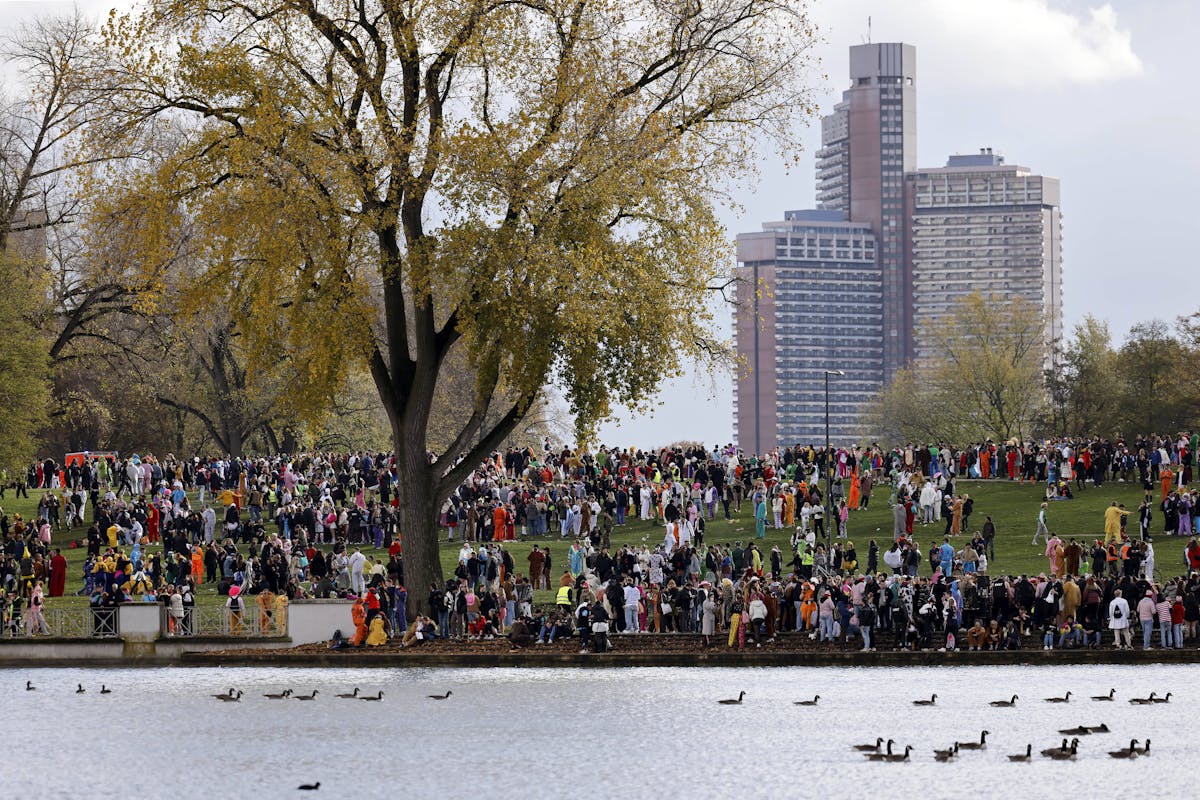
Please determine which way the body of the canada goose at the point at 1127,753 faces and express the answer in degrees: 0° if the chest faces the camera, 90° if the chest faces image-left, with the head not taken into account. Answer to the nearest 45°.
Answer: approximately 270°

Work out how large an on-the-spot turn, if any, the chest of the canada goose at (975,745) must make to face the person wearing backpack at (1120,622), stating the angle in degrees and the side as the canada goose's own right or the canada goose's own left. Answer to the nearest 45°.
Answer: approximately 90° to the canada goose's own left

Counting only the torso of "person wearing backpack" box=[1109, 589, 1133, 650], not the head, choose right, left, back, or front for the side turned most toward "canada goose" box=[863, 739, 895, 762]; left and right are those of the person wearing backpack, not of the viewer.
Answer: back

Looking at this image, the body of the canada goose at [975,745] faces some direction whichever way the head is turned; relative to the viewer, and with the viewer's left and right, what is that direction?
facing to the right of the viewer

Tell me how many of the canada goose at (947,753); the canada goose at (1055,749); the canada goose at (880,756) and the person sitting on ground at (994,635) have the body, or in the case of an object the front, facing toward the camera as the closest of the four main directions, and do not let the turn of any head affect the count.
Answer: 1

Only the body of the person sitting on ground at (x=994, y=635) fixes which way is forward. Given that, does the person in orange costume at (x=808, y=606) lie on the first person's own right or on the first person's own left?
on the first person's own right

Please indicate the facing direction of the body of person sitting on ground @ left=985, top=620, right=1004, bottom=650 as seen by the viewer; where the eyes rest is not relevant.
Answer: toward the camera

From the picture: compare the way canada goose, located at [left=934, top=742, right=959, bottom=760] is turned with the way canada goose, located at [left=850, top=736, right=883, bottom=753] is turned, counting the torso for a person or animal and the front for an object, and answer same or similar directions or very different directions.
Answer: same or similar directions

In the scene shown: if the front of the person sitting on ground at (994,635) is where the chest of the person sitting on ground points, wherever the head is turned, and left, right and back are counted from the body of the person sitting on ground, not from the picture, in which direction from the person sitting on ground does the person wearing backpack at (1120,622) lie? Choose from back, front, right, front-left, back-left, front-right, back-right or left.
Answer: left

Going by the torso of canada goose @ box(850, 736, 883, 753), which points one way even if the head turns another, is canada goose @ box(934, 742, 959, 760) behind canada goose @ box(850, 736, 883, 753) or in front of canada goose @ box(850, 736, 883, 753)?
in front
